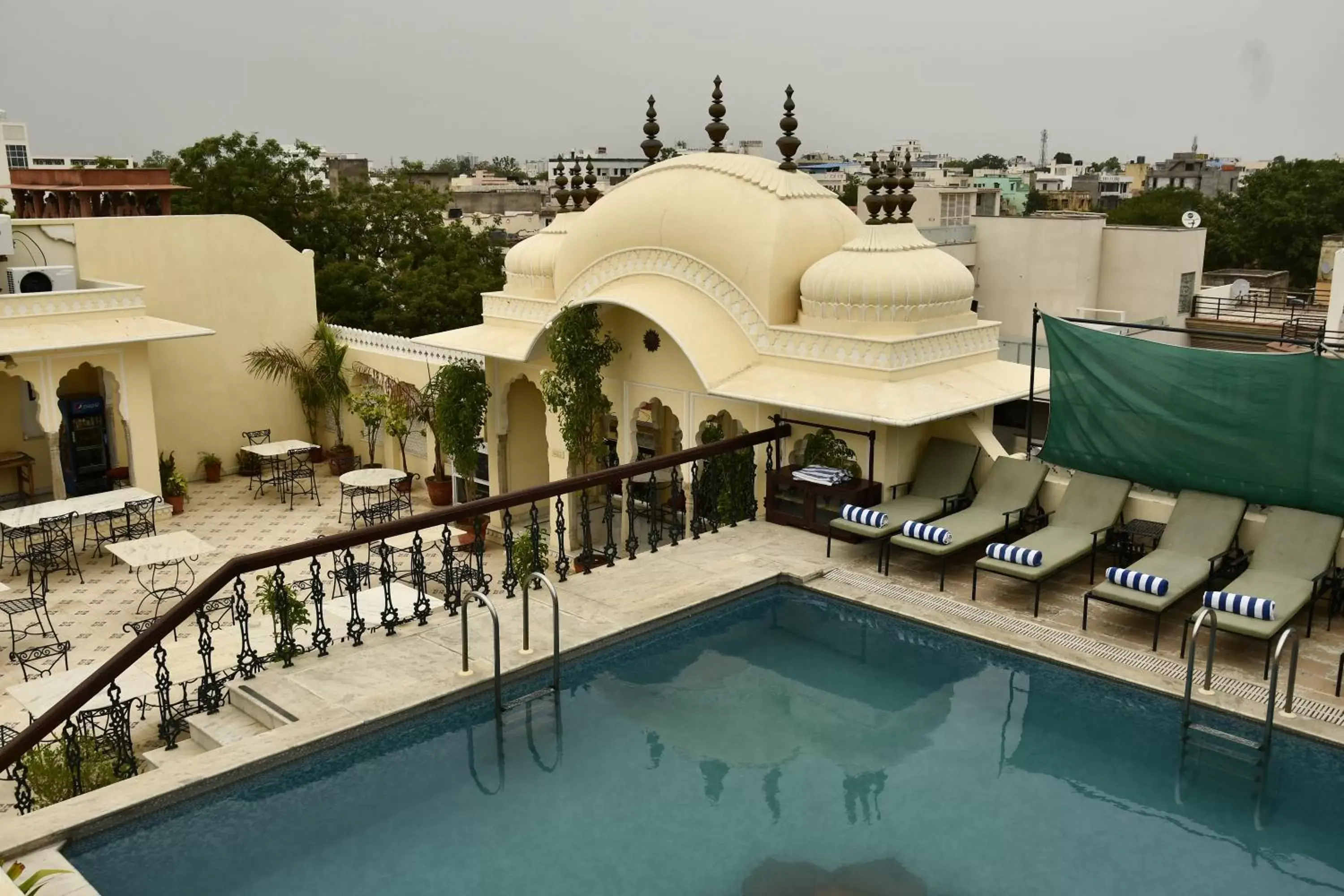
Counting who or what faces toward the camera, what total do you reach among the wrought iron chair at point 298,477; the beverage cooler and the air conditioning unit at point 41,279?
2

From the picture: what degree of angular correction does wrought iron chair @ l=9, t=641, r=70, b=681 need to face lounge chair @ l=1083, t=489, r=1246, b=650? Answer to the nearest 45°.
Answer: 0° — it already faces it

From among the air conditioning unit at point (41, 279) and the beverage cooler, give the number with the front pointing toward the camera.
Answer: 2

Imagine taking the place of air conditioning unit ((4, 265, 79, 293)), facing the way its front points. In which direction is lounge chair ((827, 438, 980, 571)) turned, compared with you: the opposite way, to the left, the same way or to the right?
to the right

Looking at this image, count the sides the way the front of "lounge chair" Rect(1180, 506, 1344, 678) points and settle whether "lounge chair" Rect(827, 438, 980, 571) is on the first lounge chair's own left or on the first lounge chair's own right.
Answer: on the first lounge chair's own right

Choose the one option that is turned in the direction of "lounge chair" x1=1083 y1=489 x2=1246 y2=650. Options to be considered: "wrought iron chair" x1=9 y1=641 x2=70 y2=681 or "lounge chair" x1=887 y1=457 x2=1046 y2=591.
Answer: the wrought iron chair

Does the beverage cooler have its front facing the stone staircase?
yes

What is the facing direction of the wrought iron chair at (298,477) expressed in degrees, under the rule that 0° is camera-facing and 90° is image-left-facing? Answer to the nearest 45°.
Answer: approximately 135°

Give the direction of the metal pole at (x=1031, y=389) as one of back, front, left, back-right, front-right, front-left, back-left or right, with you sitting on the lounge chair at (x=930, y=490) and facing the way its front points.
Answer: back

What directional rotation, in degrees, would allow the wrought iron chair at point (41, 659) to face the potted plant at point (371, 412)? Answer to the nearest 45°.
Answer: approximately 90° to its left

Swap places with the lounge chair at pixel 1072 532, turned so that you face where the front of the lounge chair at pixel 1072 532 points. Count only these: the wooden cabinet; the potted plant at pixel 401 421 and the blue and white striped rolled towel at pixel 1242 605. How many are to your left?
1

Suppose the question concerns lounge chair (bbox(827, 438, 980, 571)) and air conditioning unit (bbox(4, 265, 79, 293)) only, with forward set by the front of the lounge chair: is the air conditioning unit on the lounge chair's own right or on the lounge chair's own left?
on the lounge chair's own right
